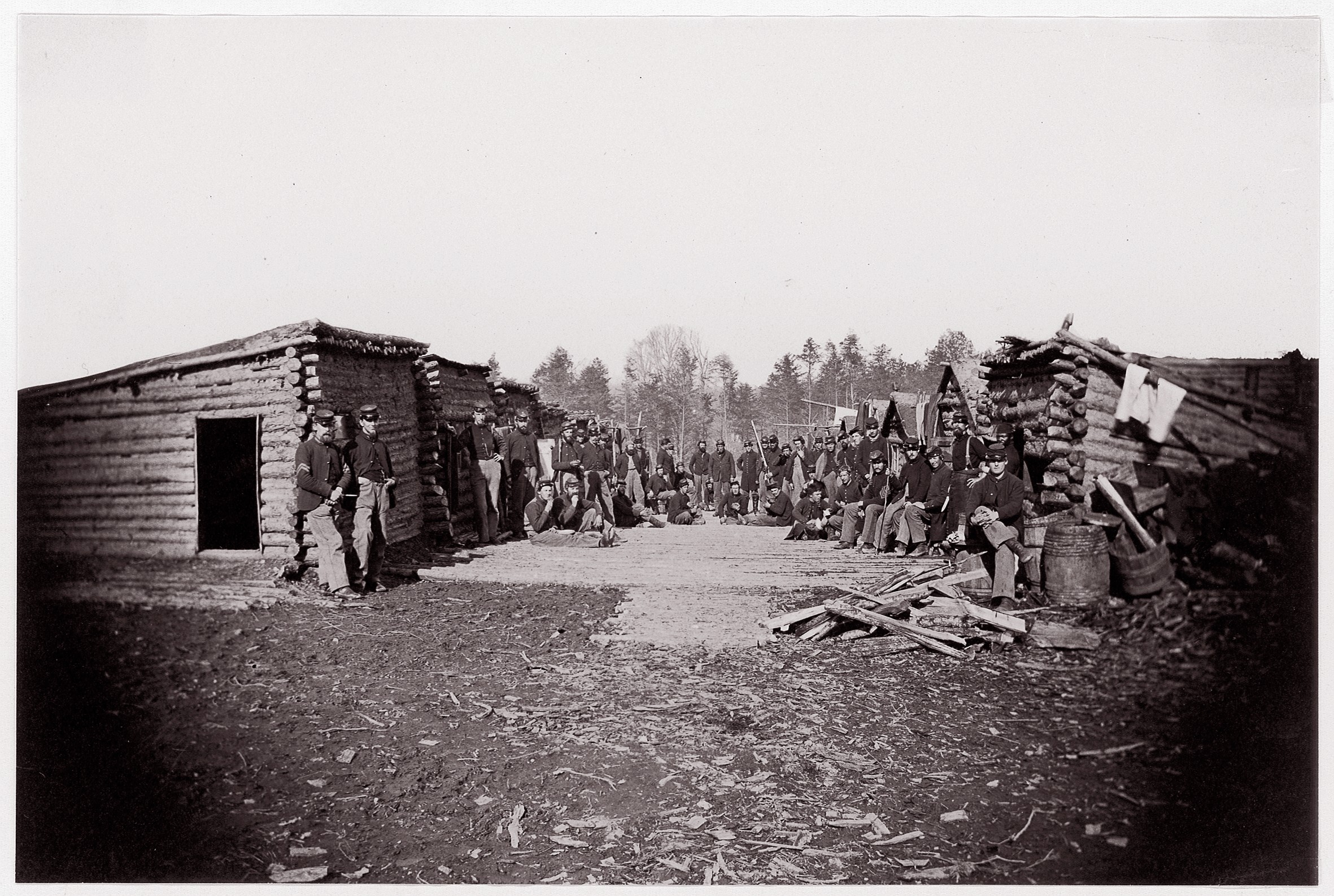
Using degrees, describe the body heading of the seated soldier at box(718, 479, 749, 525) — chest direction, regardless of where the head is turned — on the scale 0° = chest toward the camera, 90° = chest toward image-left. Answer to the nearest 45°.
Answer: approximately 0°

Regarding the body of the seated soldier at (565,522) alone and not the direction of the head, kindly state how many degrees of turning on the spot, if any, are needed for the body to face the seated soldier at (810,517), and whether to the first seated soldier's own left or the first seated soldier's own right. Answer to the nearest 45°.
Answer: approximately 45° to the first seated soldier's own left

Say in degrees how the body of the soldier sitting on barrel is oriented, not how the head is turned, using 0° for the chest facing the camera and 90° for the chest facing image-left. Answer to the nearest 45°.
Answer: approximately 0°
